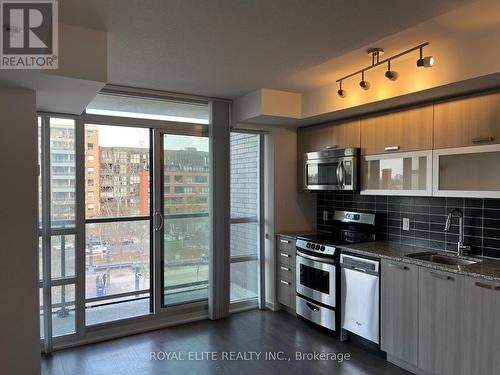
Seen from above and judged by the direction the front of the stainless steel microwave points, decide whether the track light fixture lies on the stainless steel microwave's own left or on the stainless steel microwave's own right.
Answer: on the stainless steel microwave's own left

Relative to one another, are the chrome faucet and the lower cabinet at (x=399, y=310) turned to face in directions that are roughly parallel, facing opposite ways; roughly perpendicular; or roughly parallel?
roughly parallel

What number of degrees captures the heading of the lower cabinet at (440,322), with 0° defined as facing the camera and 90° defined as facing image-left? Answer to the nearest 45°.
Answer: approximately 45°

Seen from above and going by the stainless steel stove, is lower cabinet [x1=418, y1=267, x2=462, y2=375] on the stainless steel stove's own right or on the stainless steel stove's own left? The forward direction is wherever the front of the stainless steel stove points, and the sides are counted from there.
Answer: on the stainless steel stove's own left

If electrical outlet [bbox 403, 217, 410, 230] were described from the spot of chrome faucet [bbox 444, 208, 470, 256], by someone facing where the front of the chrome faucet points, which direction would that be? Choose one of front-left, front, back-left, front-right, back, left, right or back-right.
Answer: right

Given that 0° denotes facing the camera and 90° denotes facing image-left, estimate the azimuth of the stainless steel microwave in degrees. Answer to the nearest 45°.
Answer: approximately 45°

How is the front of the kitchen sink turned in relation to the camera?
facing the viewer and to the left of the viewer

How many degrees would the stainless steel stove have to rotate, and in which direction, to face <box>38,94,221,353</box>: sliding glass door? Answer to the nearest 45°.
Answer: approximately 45° to its right

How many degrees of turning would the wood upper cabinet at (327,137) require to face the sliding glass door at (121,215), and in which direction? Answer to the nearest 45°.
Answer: approximately 45° to its right

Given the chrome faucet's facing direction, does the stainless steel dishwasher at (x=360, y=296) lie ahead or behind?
ahead

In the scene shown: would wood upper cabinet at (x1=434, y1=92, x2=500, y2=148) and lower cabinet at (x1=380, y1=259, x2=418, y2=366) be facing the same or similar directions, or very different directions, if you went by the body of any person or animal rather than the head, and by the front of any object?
same or similar directions

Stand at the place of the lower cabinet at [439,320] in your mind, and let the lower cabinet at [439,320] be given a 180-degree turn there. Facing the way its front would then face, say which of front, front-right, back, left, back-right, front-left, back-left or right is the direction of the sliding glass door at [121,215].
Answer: back-left

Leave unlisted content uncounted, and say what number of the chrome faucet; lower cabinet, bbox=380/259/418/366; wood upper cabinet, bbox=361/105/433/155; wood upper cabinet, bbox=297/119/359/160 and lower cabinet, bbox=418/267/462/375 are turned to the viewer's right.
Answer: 0

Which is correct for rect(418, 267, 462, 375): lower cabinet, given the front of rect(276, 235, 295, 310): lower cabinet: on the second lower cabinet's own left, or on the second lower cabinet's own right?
on the second lower cabinet's own left

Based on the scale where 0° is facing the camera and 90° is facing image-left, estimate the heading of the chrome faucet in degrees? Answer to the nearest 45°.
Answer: approximately 45°

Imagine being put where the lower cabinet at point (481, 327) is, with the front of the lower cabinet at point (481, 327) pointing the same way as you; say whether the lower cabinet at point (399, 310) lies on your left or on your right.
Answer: on your right

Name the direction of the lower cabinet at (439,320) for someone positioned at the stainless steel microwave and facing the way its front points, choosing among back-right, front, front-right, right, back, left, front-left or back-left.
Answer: left

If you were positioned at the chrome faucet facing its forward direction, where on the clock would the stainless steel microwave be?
The stainless steel microwave is roughly at 2 o'clock from the chrome faucet.
